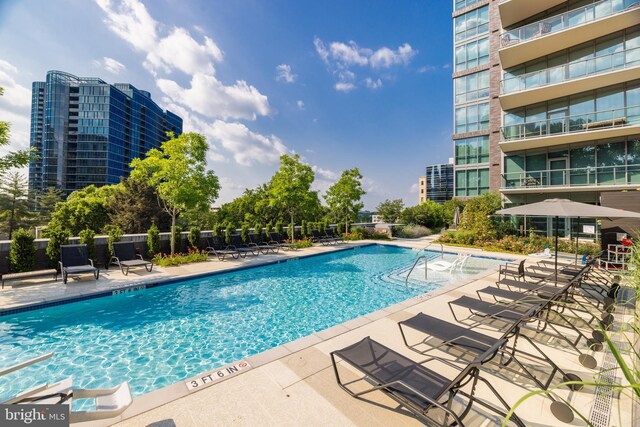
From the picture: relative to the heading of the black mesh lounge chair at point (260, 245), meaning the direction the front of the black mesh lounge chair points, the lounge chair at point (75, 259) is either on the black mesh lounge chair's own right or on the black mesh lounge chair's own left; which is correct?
on the black mesh lounge chair's own right

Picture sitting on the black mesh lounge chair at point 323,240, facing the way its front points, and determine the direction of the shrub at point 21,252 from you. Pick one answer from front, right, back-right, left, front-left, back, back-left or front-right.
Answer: right

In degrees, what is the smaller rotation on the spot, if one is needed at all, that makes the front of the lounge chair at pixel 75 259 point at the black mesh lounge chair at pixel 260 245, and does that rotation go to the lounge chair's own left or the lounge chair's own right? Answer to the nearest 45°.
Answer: approximately 45° to the lounge chair's own left

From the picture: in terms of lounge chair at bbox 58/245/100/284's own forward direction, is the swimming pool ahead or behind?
ahead

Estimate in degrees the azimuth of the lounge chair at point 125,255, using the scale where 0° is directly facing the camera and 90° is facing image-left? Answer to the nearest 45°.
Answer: approximately 315°

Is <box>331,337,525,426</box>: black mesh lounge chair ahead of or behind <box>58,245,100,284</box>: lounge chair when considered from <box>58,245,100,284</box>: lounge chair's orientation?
ahead

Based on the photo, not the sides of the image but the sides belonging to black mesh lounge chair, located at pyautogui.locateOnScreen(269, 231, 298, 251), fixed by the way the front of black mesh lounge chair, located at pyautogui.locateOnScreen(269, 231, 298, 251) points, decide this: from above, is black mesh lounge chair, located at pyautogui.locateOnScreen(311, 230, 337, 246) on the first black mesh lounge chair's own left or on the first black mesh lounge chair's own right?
on the first black mesh lounge chair's own left

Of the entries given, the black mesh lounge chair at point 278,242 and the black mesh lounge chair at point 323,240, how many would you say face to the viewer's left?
0

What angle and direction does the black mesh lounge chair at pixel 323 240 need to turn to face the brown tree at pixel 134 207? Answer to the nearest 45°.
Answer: approximately 135° to its right
